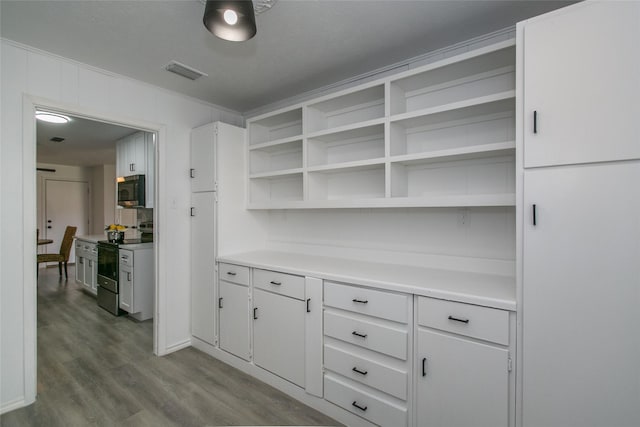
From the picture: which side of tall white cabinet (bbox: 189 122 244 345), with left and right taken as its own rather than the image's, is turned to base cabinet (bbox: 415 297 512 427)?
left

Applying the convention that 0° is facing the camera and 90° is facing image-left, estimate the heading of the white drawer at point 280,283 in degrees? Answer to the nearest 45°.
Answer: approximately 45°

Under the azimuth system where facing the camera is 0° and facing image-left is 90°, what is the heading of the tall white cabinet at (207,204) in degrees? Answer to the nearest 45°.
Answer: approximately 45°

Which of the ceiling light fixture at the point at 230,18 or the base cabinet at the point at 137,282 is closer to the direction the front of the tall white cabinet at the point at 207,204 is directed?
the ceiling light fixture

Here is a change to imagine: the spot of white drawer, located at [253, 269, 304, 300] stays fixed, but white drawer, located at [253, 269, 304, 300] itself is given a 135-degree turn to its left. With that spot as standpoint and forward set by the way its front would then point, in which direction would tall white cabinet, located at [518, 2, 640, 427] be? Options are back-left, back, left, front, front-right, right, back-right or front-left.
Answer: front-right

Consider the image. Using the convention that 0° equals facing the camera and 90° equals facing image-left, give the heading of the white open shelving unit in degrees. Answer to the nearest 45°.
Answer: approximately 45°

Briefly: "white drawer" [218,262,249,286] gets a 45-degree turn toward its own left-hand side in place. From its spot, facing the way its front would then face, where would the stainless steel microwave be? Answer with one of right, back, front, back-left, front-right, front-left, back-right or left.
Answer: back-right

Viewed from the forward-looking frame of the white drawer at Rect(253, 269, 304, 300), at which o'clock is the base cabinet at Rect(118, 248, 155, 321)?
The base cabinet is roughly at 3 o'clock from the white drawer.

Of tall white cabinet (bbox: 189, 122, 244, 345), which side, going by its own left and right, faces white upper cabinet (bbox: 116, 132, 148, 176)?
right
